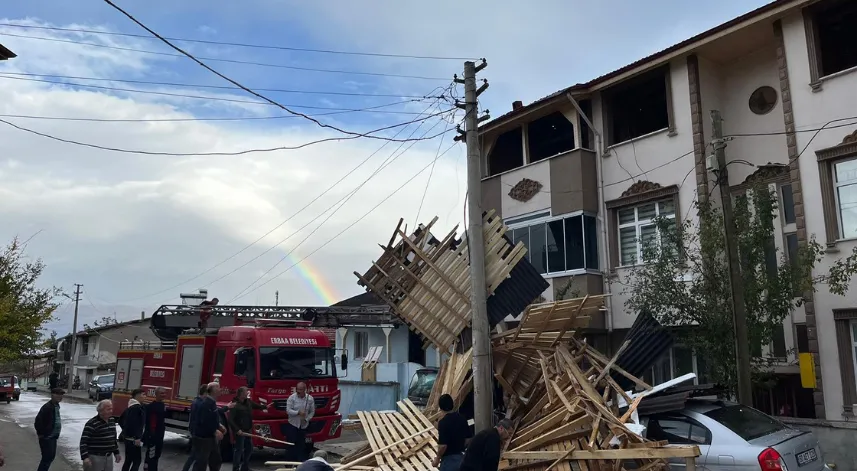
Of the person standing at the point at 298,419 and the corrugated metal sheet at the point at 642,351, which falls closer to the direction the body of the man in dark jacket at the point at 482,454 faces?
the corrugated metal sheet

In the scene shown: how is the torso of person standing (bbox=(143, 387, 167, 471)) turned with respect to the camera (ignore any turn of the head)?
to the viewer's right

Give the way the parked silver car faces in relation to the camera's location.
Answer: facing away from the viewer and to the left of the viewer

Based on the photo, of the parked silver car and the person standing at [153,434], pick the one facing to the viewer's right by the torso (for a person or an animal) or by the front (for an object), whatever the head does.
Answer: the person standing

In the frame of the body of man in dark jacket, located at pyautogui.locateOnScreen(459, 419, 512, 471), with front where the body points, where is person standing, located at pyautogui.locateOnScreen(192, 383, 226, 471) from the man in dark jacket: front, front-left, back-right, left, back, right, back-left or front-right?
back-left

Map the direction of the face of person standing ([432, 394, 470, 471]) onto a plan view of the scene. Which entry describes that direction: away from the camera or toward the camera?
away from the camera
